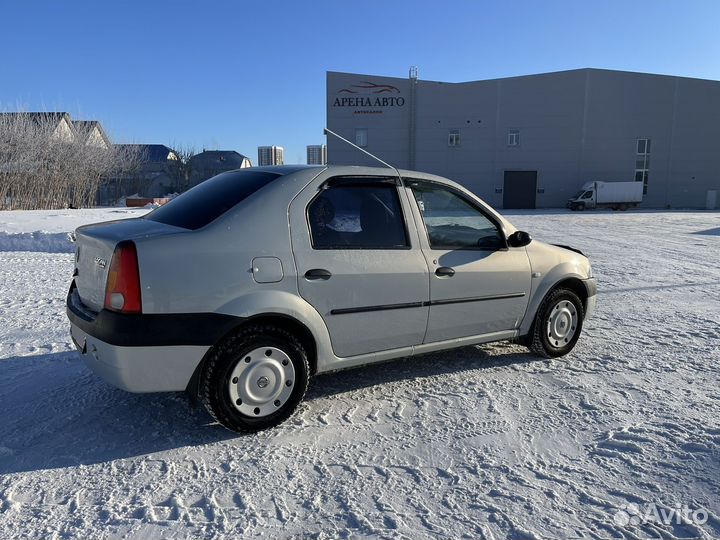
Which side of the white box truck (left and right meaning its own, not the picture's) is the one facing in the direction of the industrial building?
right

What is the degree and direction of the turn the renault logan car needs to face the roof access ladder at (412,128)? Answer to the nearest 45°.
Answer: approximately 45° to its left

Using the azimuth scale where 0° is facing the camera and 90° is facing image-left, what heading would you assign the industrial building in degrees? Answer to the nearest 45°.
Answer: approximately 0°

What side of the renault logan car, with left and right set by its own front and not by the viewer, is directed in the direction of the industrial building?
front

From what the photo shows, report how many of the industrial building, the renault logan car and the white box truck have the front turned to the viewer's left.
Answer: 1

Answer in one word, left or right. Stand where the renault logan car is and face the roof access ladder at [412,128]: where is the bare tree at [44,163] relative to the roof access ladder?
left

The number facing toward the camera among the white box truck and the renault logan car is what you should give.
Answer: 0

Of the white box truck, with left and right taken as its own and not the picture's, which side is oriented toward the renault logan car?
left

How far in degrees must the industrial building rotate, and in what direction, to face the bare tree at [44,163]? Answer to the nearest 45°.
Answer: approximately 45° to its right

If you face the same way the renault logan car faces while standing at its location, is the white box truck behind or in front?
in front

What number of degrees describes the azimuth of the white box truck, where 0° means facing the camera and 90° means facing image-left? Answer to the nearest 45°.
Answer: approximately 90°

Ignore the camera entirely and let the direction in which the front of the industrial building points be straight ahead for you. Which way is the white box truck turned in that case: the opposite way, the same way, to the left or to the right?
to the right

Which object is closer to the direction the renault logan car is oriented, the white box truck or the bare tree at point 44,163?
the white box truck
